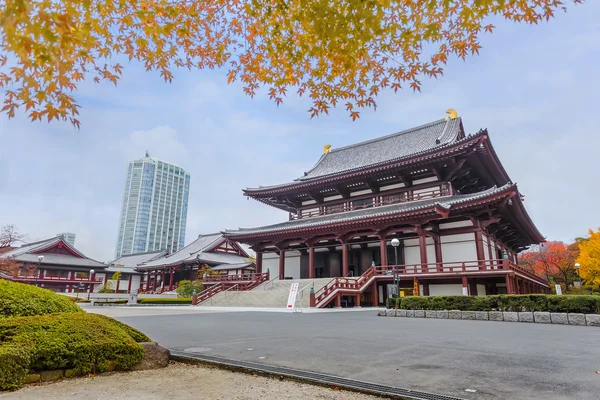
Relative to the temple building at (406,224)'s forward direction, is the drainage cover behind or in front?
in front

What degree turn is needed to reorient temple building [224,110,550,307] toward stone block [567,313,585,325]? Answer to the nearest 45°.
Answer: approximately 45° to its left

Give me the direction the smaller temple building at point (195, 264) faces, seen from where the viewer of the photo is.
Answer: facing the viewer and to the left of the viewer

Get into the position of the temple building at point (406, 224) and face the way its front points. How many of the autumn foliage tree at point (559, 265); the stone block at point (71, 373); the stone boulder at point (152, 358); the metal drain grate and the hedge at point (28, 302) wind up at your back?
1

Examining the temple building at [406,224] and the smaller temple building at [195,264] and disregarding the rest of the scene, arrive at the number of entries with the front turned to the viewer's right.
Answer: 0

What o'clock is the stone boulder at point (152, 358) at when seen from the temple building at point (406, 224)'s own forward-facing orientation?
The stone boulder is roughly at 11 o'clock from the temple building.

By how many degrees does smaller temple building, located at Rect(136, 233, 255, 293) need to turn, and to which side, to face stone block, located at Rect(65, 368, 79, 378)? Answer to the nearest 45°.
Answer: approximately 45° to its left

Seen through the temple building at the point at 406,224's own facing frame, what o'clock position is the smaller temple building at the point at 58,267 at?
The smaller temple building is roughly at 2 o'clock from the temple building.

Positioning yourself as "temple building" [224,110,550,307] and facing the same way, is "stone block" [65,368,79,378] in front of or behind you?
in front

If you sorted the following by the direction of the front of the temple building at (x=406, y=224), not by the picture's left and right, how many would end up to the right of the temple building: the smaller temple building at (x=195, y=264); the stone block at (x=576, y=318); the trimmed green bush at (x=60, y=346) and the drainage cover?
1

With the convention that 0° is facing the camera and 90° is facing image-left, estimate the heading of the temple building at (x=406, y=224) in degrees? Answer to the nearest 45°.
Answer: approximately 45°

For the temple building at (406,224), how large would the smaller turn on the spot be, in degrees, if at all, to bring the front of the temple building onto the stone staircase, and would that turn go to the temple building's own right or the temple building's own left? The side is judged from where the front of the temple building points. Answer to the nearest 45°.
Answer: approximately 45° to the temple building's own right

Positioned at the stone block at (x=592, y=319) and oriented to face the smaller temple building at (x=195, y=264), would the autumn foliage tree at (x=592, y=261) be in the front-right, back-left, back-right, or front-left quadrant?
front-right

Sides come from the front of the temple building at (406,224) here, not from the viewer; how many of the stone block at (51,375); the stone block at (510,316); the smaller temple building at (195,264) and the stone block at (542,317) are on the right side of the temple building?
1

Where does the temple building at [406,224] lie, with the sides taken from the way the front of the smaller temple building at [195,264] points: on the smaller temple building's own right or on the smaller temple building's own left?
on the smaller temple building's own left

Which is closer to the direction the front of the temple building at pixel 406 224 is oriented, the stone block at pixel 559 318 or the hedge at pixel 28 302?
the hedge
